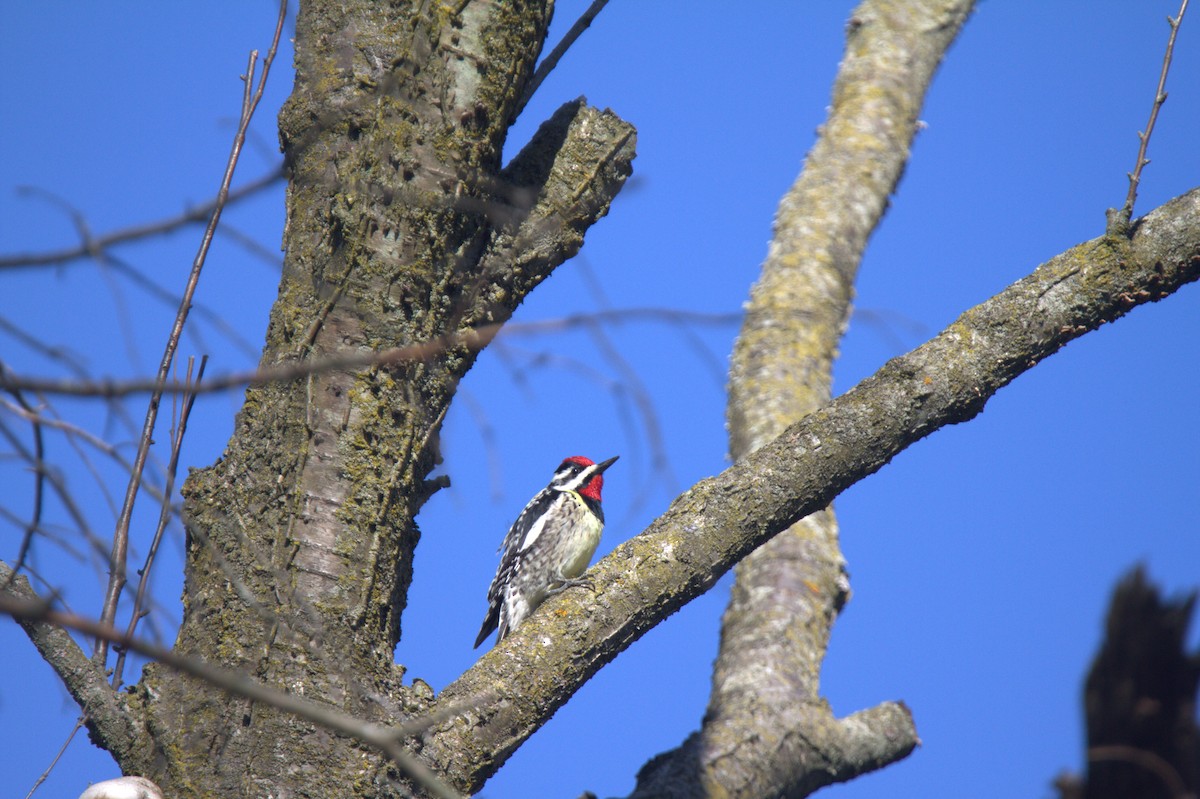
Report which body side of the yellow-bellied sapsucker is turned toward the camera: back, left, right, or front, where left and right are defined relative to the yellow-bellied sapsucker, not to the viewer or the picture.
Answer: right
